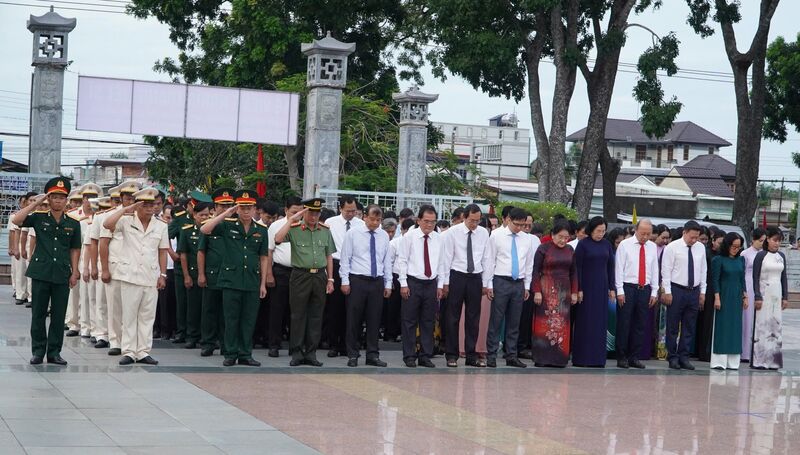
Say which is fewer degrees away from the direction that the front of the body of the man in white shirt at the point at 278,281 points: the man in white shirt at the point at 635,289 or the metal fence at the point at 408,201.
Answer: the man in white shirt

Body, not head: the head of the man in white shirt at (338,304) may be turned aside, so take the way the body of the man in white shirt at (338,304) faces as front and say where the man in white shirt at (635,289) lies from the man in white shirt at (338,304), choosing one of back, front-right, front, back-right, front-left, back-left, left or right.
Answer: front-left

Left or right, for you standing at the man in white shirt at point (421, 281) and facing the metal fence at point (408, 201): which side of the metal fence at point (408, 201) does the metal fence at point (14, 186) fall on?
left

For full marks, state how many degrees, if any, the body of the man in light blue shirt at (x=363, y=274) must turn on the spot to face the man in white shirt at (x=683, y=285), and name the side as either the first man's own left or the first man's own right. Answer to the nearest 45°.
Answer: approximately 45° to the first man's own left

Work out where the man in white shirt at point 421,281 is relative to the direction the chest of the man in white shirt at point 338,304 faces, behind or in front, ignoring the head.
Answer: in front

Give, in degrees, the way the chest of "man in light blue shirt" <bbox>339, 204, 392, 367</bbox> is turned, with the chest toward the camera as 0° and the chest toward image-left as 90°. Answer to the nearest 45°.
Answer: approximately 315°

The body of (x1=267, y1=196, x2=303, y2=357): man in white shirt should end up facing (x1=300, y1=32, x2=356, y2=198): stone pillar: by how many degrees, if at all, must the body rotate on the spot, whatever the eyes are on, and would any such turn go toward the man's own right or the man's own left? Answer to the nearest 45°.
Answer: approximately 135° to the man's own left

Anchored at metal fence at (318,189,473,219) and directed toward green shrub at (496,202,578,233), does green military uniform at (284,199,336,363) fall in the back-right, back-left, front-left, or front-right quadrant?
back-right

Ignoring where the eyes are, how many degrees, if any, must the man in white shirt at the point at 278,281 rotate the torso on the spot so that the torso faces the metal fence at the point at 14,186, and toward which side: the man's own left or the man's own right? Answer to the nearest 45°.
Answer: approximately 180°

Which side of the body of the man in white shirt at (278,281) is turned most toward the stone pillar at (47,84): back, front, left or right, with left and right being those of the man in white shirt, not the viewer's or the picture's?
back

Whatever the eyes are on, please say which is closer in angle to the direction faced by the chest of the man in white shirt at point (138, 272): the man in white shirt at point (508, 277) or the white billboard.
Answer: the man in white shirt
